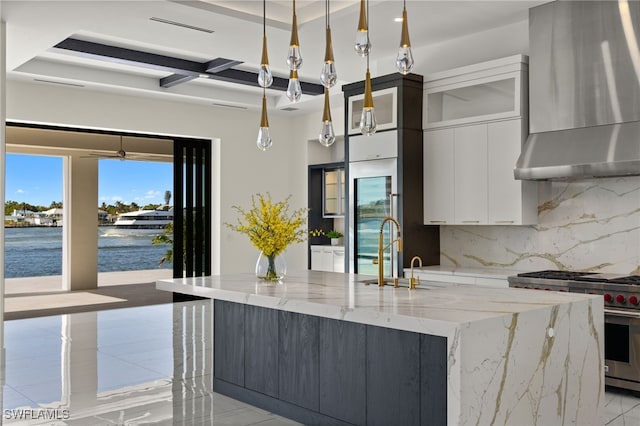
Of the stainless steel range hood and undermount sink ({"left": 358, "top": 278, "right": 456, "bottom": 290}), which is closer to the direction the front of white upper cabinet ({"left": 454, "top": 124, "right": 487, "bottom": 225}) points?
the undermount sink

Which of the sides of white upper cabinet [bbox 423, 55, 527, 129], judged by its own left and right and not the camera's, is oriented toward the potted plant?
right

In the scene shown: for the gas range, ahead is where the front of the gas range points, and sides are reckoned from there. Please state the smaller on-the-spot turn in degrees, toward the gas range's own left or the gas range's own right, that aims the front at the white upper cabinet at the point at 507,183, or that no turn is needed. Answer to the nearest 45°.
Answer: approximately 90° to the gas range's own right

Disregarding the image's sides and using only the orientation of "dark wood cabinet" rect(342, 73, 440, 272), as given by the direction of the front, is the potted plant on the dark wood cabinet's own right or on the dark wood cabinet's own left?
on the dark wood cabinet's own right

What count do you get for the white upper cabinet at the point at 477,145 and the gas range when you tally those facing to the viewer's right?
0

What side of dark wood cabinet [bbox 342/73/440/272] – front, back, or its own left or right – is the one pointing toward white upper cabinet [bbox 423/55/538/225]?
left

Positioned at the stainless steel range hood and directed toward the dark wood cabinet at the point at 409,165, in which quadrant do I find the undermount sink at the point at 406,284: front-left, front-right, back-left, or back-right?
front-left

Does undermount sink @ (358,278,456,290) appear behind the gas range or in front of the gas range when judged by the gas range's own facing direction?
in front

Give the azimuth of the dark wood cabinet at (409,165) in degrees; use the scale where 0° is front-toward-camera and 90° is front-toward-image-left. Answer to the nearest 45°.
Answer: approximately 45°

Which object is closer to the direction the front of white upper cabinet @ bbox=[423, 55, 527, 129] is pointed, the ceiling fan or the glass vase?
the glass vase

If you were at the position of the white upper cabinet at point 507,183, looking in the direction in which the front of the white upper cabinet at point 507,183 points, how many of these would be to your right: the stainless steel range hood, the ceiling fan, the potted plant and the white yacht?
3

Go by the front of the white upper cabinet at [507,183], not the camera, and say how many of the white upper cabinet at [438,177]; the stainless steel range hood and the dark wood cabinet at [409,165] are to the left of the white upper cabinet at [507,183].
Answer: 1

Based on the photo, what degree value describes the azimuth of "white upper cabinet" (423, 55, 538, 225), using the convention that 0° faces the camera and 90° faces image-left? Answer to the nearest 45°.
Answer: approximately 45°

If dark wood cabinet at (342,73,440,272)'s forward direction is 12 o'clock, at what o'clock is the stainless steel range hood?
The stainless steel range hood is roughly at 9 o'clock from the dark wood cabinet.

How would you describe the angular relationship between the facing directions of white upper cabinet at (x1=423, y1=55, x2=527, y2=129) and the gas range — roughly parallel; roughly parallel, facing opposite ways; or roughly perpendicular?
roughly parallel

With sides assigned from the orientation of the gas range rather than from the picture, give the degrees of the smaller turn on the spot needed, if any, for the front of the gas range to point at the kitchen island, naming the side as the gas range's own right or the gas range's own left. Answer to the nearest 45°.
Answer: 0° — it already faces it

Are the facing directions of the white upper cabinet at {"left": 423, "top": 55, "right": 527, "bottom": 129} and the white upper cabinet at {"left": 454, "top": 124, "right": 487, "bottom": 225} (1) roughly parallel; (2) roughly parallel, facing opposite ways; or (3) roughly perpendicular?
roughly parallel
